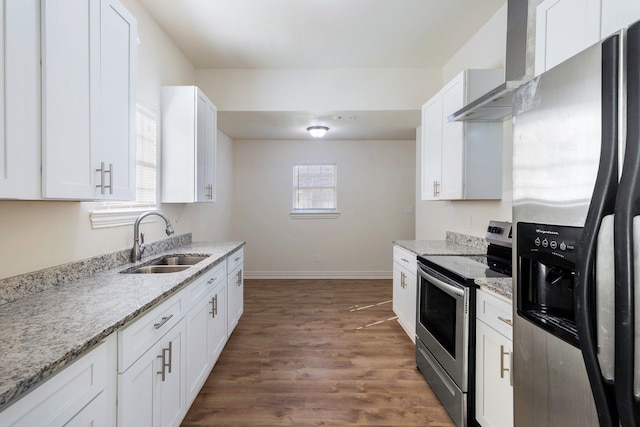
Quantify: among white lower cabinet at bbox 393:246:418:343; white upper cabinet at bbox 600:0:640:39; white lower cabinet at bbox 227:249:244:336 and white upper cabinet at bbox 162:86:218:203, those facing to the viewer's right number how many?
2

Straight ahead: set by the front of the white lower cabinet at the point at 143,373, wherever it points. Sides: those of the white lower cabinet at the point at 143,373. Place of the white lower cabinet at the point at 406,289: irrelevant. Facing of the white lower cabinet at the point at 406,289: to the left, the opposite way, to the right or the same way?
the opposite way

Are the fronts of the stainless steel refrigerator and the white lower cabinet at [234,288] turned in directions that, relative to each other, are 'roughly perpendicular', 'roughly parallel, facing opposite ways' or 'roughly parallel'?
roughly parallel, facing opposite ways

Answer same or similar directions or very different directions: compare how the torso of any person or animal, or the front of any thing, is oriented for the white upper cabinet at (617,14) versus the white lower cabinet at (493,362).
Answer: same or similar directions

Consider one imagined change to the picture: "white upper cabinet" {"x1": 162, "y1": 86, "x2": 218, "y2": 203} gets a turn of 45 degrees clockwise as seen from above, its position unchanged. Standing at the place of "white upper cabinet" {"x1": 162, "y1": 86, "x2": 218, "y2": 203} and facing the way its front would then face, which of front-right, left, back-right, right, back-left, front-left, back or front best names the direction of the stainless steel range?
front

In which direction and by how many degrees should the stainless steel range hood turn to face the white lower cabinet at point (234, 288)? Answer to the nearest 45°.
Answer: approximately 45° to its right

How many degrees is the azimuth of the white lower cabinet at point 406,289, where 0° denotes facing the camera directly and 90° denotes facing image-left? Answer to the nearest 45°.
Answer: approximately 90°

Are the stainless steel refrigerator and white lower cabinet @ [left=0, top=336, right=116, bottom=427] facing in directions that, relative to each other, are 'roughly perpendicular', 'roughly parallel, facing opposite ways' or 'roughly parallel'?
roughly parallel, facing opposite ways

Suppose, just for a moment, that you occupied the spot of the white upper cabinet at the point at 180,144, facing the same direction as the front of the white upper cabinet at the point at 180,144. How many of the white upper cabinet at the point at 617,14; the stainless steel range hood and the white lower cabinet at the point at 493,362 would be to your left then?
0

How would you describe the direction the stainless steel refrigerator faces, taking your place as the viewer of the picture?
facing the viewer and to the left of the viewer

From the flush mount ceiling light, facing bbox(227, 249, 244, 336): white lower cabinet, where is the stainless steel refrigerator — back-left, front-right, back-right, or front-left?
front-left

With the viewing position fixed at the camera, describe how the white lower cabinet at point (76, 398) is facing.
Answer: facing the viewer and to the right of the viewer

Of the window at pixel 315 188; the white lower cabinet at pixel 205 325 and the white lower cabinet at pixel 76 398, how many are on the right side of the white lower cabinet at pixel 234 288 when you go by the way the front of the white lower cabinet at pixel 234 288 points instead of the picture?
2

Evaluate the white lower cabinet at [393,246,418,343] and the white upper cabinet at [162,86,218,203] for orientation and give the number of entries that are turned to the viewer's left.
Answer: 1

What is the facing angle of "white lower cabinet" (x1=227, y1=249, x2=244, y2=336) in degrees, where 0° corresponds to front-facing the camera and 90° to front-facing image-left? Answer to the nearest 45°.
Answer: approximately 270°

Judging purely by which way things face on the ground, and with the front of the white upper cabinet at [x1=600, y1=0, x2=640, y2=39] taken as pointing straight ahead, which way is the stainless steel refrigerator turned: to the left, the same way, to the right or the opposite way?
the same way

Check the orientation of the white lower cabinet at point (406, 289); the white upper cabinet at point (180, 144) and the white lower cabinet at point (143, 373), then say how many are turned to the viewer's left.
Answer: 1

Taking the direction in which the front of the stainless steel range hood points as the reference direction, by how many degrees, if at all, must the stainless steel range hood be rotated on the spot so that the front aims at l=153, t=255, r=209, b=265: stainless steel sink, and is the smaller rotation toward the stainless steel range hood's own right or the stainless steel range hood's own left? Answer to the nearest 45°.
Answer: approximately 45° to the stainless steel range hood's own right
